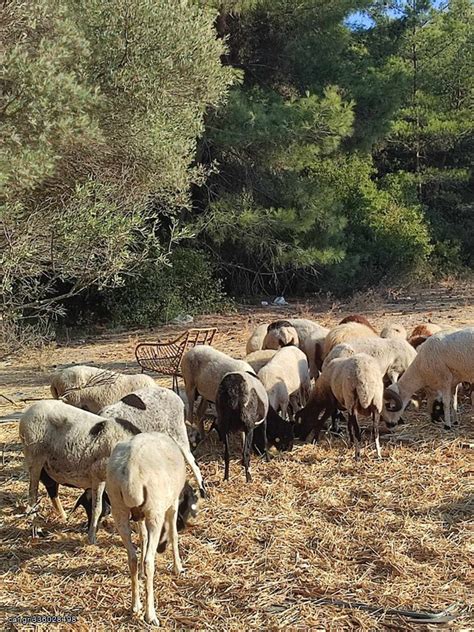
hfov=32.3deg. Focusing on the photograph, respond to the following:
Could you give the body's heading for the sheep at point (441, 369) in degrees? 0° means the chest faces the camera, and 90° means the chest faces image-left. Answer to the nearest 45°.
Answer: approximately 90°

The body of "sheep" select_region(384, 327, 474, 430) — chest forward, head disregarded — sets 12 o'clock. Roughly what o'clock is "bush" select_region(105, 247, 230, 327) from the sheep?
The bush is roughly at 2 o'clock from the sheep.

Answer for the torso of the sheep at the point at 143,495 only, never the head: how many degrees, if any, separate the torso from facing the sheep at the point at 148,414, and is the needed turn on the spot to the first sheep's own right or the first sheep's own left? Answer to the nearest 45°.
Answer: approximately 45° to the first sheep's own left

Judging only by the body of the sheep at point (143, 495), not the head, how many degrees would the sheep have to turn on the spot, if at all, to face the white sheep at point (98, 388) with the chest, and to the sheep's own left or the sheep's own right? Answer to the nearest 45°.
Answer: approximately 45° to the sheep's own left

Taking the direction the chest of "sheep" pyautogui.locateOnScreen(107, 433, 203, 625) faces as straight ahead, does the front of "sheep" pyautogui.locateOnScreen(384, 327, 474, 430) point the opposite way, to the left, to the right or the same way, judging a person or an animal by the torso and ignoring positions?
to the left

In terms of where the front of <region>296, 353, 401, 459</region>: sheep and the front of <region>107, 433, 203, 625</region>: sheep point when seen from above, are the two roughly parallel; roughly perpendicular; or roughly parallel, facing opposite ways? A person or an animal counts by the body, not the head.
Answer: roughly perpendicular

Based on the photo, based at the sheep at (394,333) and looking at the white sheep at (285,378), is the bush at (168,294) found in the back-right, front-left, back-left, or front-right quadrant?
back-right
